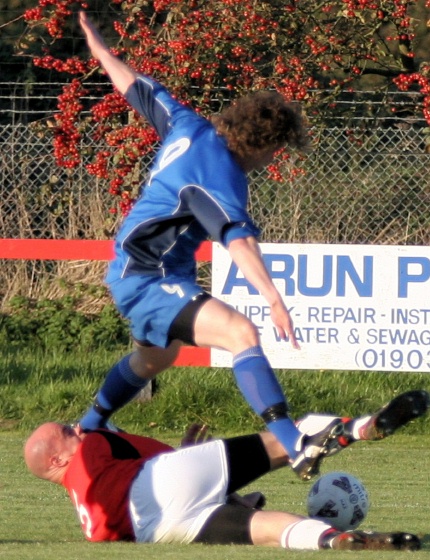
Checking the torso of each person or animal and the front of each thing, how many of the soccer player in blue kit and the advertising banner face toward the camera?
1

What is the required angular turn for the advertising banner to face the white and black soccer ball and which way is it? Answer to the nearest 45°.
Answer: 0° — it already faces it

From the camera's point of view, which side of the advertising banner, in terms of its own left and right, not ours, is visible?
front

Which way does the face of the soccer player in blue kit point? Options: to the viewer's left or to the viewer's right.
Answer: to the viewer's right

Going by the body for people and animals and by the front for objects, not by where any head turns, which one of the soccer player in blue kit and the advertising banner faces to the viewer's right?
the soccer player in blue kit

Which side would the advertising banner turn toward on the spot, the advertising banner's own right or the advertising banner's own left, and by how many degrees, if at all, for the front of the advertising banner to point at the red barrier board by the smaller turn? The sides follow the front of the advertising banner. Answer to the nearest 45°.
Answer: approximately 90° to the advertising banner's own right

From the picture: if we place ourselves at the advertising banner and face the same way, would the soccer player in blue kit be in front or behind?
in front
